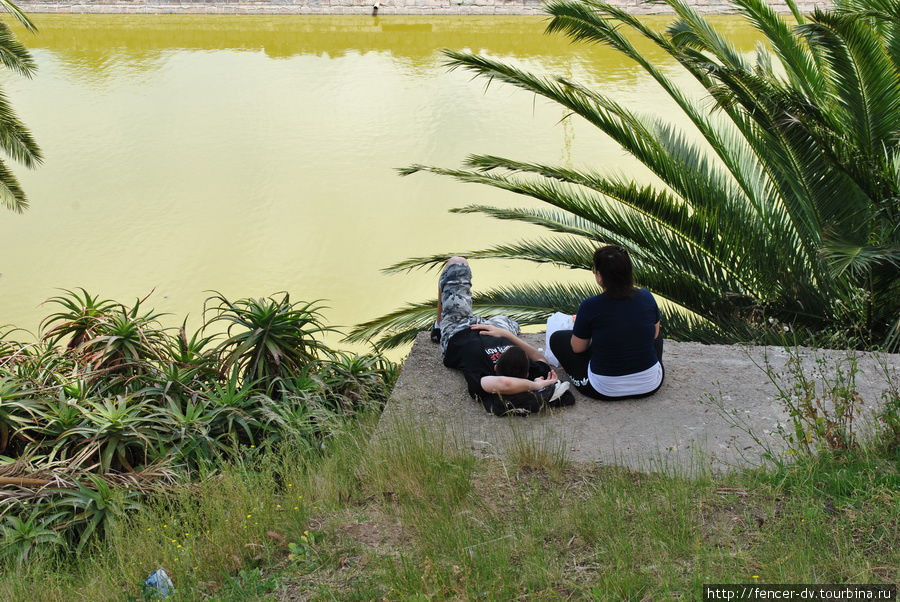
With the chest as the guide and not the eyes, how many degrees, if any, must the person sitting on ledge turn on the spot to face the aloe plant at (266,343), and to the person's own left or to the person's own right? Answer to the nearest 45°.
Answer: approximately 45° to the person's own left

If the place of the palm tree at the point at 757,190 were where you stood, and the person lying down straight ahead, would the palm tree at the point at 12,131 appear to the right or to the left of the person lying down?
right

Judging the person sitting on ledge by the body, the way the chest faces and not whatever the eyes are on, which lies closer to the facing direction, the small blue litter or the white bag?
the white bag

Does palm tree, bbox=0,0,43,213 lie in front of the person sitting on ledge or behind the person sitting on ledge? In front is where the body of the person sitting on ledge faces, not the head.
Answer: in front

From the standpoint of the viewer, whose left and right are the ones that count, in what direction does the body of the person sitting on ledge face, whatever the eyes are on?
facing away from the viewer and to the left of the viewer

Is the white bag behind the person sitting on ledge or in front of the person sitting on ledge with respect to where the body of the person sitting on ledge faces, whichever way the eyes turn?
in front

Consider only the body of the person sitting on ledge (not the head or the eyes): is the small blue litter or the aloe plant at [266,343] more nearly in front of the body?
the aloe plant

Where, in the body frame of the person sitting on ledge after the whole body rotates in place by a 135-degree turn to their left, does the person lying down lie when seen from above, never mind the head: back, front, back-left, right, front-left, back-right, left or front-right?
right

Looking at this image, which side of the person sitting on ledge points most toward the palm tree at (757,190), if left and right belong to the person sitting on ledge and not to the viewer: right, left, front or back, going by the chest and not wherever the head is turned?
right

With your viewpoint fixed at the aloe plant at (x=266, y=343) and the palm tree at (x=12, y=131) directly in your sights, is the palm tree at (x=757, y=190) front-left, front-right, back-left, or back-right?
back-right

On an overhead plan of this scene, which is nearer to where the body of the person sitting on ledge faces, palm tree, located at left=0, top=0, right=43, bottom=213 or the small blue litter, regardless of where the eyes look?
the palm tree
